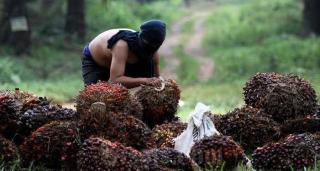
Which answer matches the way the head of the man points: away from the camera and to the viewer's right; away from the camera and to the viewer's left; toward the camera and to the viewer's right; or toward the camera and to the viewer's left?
toward the camera and to the viewer's right

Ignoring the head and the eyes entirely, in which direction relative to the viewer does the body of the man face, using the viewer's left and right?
facing the viewer and to the right of the viewer

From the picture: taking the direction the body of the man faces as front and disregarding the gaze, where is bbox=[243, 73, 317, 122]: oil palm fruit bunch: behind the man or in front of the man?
in front

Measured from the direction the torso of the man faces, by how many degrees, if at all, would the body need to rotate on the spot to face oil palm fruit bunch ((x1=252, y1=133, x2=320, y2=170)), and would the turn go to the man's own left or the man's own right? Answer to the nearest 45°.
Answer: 0° — they already face it

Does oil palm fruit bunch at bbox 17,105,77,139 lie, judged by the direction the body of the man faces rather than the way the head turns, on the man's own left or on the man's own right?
on the man's own right
